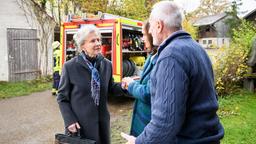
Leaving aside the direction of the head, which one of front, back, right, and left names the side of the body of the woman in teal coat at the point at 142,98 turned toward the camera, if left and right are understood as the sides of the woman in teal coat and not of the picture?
left

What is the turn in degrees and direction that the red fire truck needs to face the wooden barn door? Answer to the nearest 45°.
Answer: approximately 90° to its left

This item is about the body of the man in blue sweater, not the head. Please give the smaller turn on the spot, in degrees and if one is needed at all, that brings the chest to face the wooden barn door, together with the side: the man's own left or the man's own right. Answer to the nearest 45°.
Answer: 0° — they already face it

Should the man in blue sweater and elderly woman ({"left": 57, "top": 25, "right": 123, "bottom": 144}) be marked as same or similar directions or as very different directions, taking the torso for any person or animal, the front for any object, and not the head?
very different directions

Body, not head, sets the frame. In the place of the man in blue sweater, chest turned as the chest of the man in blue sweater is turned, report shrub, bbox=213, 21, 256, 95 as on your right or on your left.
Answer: on your right

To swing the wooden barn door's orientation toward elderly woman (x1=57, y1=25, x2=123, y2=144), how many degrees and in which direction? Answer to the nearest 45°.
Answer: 0° — it already faces them

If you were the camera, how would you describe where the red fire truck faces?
facing away from the viewer and to the right of the viewer

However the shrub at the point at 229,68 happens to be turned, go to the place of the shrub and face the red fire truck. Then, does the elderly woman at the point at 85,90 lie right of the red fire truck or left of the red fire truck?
left

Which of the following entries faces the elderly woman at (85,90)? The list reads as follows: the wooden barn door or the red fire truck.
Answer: the wooden barn door
